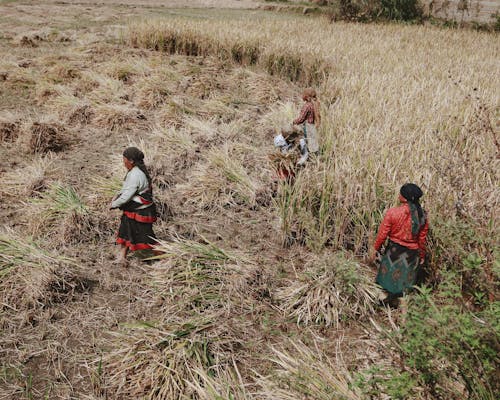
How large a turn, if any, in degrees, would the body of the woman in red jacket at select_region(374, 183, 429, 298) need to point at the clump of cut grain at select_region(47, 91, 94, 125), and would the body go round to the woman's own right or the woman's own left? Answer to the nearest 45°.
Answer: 0° — they already face it

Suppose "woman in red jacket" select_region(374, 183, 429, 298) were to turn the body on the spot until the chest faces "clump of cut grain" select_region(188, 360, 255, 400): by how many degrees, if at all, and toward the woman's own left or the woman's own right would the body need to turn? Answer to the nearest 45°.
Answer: approximately 90° to the woman's own left

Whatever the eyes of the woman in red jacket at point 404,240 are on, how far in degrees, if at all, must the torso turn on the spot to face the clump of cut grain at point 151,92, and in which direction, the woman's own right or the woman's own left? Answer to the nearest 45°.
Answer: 0° — they already face it
